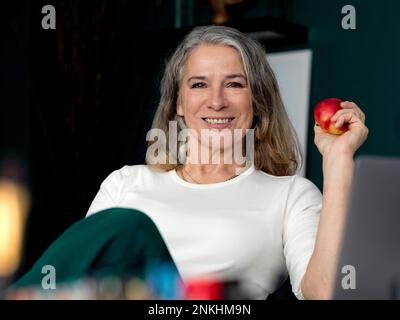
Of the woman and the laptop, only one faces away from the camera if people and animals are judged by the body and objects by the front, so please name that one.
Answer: the laptop

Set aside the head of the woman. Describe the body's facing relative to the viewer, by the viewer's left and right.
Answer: facing the viewer

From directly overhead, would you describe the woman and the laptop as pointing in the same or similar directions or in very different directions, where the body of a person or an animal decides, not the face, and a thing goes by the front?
very different directions

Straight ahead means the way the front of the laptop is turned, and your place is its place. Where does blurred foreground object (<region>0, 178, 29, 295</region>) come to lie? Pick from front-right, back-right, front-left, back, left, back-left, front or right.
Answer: front-left

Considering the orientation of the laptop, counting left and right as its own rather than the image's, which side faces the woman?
front

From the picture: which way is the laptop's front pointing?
away from the camera

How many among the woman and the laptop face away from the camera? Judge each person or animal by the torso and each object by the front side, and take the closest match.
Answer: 1

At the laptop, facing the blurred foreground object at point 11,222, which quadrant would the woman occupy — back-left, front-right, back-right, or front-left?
front-right
